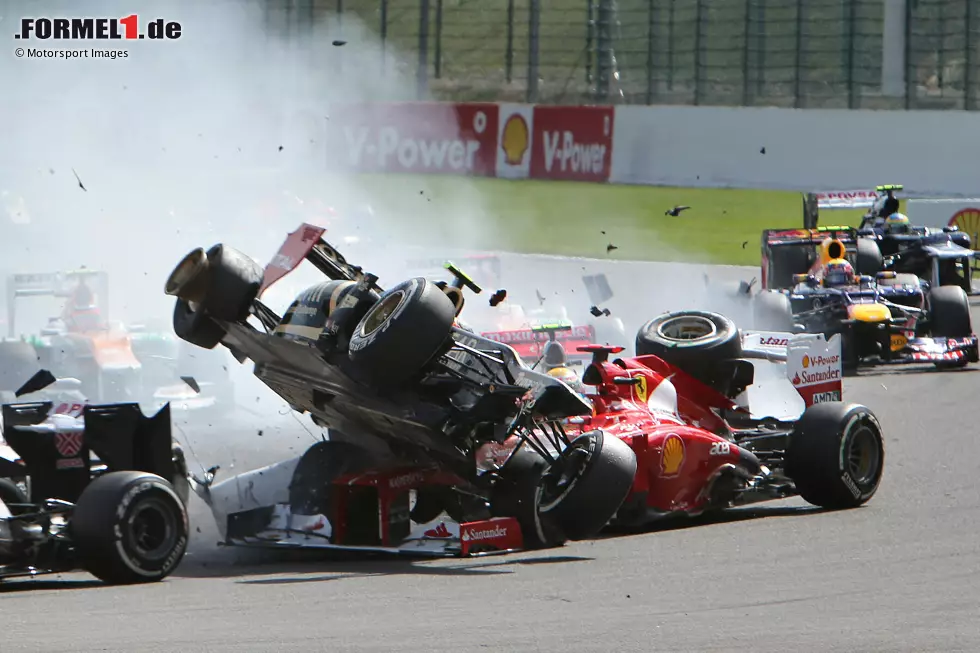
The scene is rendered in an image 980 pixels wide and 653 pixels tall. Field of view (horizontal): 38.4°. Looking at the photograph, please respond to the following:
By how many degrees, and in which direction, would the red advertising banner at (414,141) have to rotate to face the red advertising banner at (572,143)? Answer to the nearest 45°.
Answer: approximately 45° to its left

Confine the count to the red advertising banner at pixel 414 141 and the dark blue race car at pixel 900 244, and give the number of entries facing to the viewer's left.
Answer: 0

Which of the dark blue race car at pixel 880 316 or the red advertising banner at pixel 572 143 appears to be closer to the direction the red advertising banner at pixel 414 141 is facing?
the dark blue race car

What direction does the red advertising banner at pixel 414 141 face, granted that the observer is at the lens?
facing the viewer

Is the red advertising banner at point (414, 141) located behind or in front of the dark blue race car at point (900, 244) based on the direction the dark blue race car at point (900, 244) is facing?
behind

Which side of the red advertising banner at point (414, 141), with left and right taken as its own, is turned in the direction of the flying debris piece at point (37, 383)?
front

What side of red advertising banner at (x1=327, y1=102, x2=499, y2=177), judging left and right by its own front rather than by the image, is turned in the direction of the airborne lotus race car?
front

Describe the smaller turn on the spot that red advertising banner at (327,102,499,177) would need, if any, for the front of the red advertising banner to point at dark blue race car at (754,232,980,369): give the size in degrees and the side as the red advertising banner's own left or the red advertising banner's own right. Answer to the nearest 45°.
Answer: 0° — it already faces it

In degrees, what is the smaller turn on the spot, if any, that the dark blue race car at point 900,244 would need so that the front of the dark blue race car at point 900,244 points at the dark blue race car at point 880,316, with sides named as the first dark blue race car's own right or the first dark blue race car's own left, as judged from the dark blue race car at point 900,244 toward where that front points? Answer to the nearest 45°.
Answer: approximately 45° to the first dark blue race car's own right

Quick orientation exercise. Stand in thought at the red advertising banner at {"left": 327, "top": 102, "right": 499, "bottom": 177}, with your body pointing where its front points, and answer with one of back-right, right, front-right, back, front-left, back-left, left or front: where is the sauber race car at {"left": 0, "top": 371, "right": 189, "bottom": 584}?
front

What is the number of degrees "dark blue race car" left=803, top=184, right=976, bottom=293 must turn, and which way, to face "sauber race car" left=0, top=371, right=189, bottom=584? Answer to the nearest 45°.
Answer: approximately 45° to its right

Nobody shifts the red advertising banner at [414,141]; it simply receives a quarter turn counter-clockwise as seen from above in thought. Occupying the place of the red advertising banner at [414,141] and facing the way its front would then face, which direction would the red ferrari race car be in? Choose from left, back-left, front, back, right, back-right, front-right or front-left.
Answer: right
